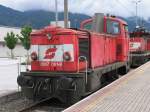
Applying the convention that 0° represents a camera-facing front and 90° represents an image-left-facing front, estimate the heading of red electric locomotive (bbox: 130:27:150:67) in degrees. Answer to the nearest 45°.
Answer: approximately 45°

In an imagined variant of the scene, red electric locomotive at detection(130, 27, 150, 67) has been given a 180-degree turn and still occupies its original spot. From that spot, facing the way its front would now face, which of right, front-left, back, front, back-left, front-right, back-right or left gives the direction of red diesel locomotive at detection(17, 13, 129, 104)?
back-right

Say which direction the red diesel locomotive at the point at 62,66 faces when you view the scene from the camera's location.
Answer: facing the viewer and to the left of the viewer
